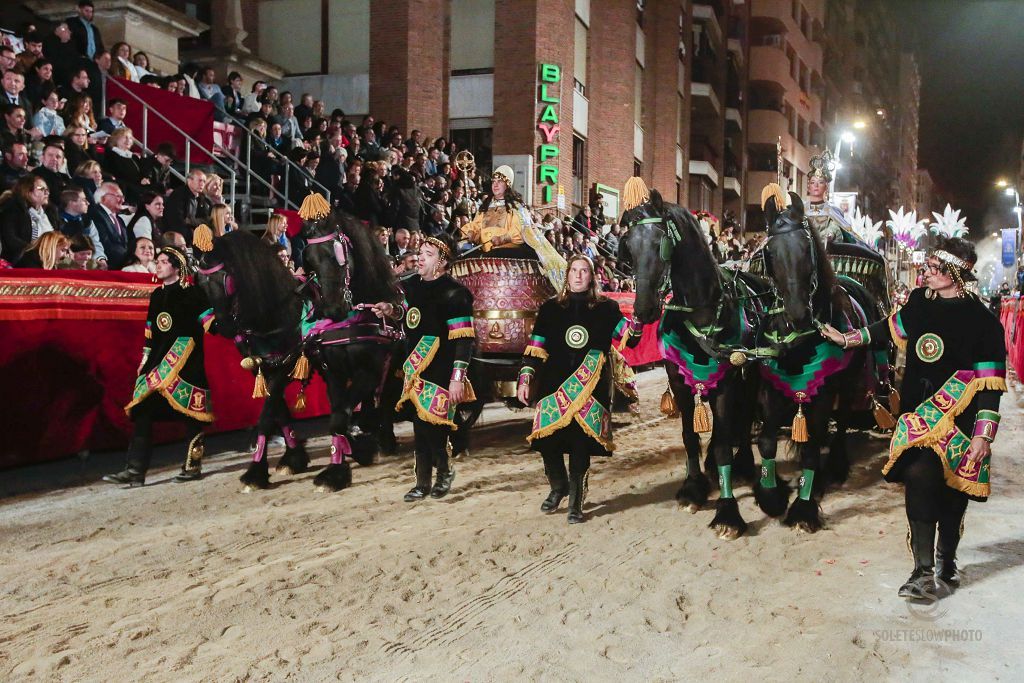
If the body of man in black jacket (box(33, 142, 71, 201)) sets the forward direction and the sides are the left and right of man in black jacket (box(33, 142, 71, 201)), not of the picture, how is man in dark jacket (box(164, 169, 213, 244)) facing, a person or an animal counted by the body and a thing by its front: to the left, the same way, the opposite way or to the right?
the same way

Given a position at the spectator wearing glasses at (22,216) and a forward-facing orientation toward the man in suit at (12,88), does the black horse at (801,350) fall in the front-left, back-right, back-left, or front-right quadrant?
back-right

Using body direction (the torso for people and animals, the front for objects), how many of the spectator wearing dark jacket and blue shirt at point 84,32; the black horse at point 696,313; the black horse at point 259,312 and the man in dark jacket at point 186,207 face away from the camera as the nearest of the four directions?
0

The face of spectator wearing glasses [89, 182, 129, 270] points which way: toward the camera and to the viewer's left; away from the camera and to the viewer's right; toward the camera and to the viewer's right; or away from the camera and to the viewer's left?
toward the camera and to the viewer's right

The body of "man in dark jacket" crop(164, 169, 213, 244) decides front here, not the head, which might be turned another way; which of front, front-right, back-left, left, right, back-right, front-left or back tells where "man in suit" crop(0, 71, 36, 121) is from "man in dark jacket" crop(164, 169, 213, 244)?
back-right

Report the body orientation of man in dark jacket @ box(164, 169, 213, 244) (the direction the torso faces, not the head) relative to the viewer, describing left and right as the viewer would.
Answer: facing the viewer and to the right of the viewer

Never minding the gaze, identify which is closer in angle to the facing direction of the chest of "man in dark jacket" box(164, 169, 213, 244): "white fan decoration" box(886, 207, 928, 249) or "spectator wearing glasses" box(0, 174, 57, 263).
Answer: the white fan decoration

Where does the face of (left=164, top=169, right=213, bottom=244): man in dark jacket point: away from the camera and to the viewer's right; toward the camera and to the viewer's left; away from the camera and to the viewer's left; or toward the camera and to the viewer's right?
toward the camera and to the viewer's right

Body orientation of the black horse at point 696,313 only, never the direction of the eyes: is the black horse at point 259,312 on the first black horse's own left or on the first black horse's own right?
on the first black horse's own right

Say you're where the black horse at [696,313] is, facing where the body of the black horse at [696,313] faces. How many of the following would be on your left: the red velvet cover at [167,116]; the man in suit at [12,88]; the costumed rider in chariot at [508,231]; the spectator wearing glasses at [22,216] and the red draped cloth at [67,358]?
0

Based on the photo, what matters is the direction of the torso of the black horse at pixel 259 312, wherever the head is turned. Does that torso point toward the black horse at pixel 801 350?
no

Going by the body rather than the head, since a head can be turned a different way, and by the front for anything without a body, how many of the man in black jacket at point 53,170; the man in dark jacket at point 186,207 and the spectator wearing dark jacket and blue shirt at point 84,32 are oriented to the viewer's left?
0

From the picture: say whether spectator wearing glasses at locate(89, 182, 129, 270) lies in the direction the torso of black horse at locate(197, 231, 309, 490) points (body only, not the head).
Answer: no

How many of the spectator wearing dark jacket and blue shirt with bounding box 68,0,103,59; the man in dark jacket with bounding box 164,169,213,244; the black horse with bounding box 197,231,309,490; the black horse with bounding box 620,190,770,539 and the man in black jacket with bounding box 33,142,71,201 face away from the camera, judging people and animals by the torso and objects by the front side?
0

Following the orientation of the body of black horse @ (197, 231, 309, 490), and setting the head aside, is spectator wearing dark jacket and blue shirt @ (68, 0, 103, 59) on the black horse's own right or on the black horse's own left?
on the black horse's own right

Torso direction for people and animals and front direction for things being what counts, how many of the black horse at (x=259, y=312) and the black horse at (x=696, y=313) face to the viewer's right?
0

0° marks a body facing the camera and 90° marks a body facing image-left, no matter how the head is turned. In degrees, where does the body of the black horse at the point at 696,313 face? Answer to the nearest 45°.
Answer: approximately 45°

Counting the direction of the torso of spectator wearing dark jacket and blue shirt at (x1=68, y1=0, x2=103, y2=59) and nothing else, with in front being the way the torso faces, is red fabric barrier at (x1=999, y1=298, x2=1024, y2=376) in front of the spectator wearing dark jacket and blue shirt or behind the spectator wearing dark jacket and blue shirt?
in front

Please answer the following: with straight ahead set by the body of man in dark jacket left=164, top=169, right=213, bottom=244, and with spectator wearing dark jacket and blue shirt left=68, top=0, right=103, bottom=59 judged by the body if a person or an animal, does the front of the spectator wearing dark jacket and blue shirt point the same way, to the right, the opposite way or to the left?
the same way

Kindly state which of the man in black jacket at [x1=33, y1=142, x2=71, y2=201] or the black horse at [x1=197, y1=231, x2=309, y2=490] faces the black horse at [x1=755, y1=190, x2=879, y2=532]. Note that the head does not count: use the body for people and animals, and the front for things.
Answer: the man in black jacket

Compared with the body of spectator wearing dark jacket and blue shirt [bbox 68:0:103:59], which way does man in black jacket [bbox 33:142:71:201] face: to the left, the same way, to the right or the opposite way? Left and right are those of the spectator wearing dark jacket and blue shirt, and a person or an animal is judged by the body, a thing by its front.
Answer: the same way

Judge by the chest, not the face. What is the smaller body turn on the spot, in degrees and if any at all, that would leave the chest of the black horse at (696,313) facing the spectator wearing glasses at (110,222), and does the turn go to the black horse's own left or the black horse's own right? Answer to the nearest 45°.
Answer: approximately 45° to the black horse's own right
